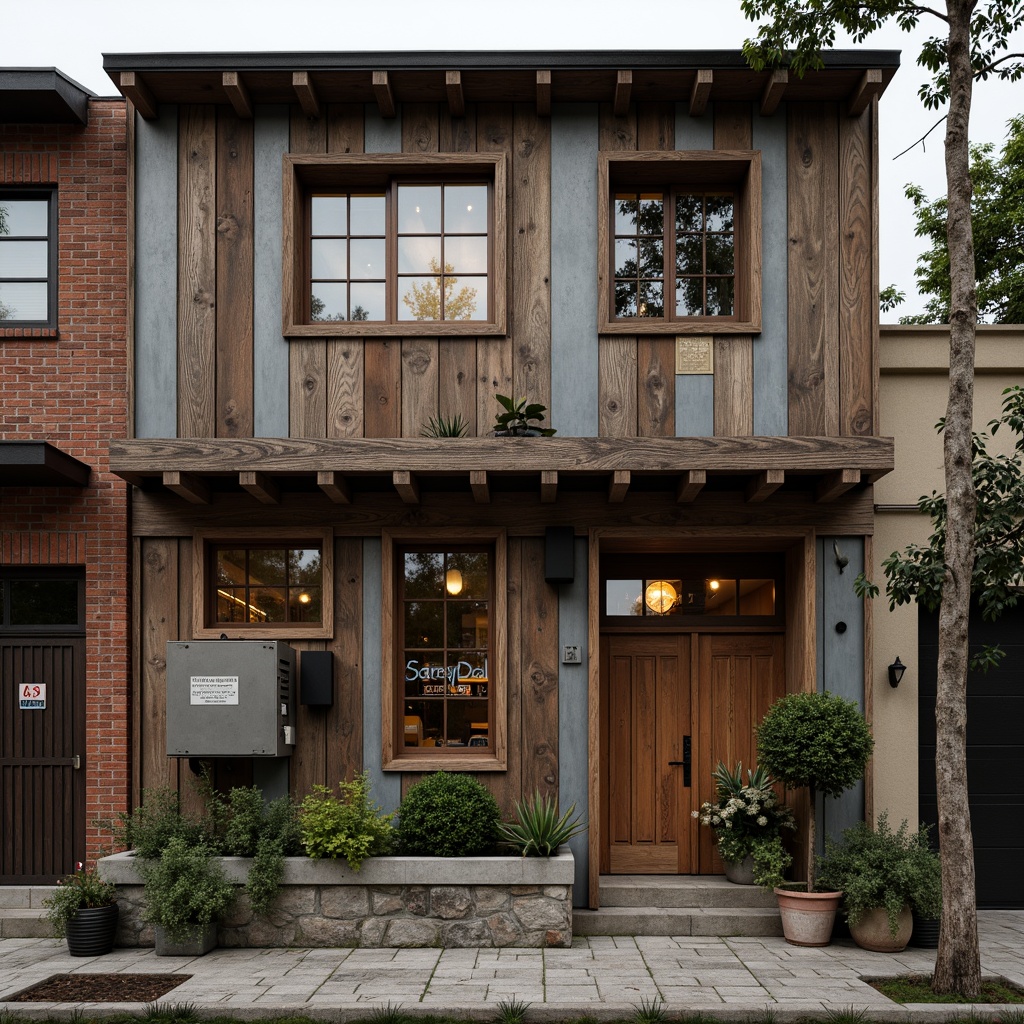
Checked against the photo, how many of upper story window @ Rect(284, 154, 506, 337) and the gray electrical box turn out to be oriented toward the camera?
2

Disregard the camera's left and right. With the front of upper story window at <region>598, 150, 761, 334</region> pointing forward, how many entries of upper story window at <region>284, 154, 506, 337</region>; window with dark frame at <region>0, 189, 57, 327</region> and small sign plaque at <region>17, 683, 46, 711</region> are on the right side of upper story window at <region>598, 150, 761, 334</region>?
3

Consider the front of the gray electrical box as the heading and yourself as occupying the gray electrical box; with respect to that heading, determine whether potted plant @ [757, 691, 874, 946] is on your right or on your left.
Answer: on your left

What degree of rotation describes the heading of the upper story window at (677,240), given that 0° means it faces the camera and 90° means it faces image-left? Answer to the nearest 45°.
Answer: approximately 0°

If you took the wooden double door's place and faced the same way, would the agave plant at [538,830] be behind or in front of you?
in front

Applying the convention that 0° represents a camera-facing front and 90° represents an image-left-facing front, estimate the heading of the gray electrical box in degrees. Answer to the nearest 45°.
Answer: approximately 0°
